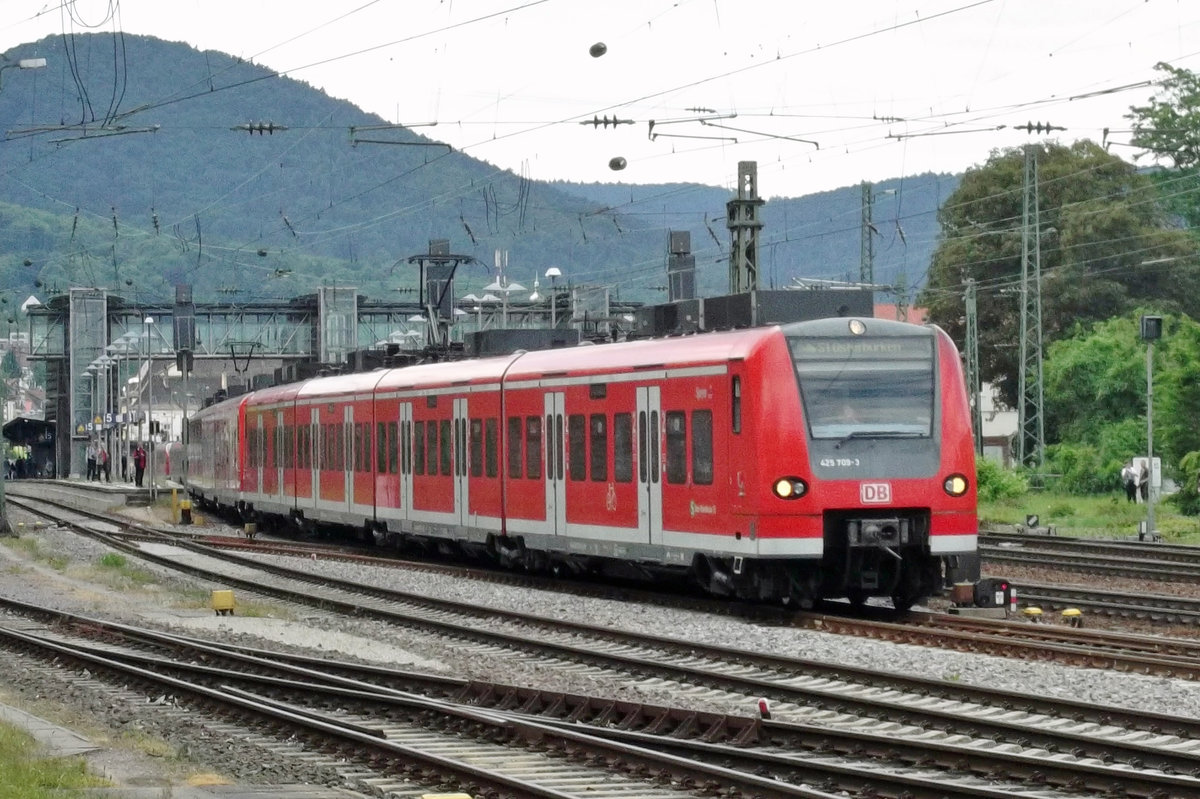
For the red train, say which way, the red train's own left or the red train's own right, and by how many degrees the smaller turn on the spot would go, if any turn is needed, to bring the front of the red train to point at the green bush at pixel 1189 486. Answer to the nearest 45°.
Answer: approximately 90° to the red train's own left

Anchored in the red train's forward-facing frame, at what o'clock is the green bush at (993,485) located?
The green bush is roughly at 8 o'clock from the red train.

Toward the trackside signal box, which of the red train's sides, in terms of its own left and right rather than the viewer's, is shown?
front

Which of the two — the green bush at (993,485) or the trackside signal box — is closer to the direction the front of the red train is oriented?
the trackside signal box

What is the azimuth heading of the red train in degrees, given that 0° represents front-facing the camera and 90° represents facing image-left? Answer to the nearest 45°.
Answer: approximately 315°

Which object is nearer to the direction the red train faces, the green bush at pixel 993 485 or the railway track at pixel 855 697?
the railway track

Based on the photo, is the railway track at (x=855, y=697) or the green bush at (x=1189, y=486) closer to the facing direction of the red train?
the railway track
